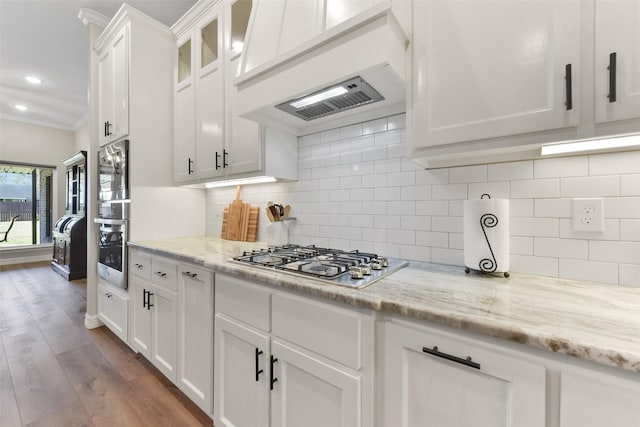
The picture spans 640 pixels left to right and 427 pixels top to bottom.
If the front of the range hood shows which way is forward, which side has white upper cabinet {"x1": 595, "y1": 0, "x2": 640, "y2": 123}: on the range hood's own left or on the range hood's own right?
on the range hood's own left

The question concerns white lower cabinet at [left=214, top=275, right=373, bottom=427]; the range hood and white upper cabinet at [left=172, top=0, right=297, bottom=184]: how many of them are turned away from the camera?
0

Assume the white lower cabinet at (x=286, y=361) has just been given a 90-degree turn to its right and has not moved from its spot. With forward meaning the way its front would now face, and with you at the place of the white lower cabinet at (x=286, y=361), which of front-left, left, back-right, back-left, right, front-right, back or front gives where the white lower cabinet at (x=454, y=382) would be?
back

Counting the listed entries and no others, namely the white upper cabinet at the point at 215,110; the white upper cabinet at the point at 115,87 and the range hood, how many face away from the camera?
0

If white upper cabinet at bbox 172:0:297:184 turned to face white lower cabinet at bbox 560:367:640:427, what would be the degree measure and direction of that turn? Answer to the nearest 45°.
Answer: approximately 90° to its left

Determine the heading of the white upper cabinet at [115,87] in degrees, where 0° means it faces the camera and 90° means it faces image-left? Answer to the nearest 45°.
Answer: approximately 90°

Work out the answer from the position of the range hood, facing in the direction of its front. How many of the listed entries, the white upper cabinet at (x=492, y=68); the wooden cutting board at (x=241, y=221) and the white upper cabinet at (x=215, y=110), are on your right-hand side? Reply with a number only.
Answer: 2

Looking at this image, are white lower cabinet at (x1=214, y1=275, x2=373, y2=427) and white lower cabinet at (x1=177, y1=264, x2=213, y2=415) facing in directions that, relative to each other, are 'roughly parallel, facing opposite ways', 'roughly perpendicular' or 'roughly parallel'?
roughly parallel

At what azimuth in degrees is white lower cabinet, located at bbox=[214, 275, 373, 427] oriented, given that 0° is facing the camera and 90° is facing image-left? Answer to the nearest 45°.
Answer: approximately 45°

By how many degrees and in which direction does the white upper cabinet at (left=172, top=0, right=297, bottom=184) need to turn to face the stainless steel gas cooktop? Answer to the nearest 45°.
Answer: approximately 90° to its left

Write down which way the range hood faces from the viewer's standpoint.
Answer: facing the viewer and to the left of the viewer

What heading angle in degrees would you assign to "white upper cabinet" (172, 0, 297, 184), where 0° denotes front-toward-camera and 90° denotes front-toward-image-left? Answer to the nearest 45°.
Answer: approximately 45°

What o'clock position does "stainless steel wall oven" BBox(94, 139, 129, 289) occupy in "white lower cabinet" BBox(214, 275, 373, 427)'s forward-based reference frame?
The stainless steel wall oven is roughly at 3 o'clock from the white lower cabinet.
